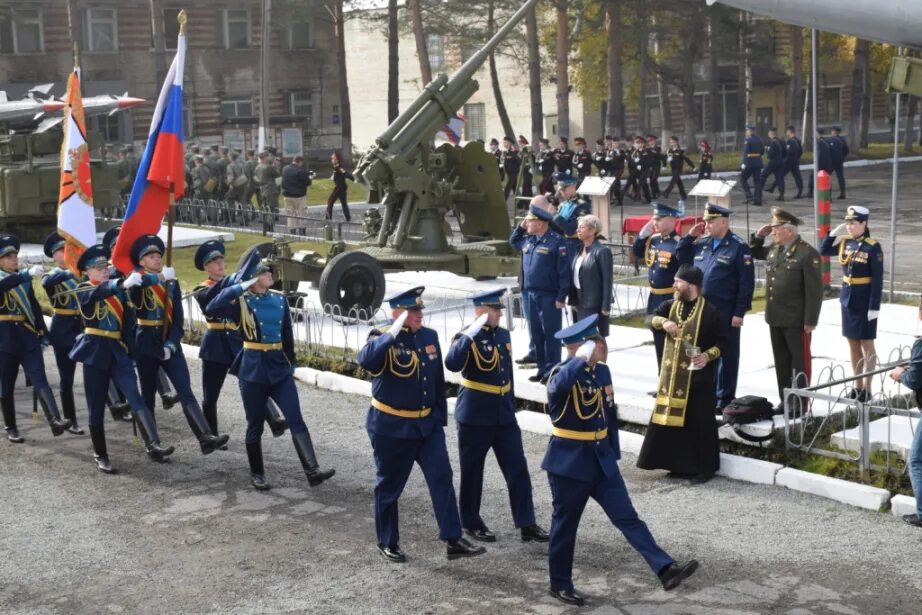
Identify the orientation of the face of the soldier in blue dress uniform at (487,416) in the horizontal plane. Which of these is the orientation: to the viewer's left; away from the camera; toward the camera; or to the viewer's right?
to the viewer's right

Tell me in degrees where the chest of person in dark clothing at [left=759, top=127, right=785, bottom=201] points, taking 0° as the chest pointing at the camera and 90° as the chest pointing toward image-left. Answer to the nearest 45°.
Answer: approximately 90°

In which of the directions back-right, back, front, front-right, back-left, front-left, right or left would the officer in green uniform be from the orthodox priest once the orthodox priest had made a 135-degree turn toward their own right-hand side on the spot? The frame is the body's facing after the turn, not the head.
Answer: front-right
